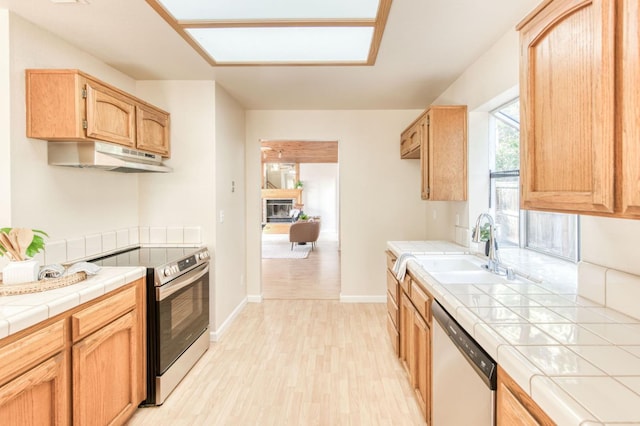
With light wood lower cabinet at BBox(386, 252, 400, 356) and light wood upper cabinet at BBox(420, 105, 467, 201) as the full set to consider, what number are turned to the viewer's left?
2

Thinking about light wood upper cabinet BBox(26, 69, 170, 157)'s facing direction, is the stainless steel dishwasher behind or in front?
in front

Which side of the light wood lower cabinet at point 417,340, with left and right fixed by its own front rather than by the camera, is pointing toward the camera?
left

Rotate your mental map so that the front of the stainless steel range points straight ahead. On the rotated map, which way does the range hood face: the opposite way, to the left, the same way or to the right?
the same way

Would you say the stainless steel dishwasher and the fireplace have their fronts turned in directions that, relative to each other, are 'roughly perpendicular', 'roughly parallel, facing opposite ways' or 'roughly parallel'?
roughly perpendicular

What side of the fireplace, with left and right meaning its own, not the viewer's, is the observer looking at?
front

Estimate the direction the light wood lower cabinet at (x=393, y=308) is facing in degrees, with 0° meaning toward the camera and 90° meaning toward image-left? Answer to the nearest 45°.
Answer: approximately 90°

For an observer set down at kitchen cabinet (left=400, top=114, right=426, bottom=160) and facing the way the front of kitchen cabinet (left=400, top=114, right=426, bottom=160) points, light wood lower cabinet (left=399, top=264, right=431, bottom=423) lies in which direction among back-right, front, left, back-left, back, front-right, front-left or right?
left

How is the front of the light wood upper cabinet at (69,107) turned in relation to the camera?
facing the viewer and to the right of the viewer

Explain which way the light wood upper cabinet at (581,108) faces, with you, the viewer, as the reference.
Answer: facing the viewer and to the left of the viewer

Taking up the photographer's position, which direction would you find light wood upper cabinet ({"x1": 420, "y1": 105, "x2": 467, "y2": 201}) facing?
facing to the left of the viewer

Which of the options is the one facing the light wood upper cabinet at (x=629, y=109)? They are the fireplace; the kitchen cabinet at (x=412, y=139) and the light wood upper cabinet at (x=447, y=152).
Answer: the fireplace

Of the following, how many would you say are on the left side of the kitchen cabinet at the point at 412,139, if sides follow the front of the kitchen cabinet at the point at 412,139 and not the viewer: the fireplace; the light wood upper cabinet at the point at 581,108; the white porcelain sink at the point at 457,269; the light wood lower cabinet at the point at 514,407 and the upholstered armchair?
3

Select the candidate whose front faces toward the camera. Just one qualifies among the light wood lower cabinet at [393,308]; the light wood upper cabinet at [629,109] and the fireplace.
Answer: the fireplace

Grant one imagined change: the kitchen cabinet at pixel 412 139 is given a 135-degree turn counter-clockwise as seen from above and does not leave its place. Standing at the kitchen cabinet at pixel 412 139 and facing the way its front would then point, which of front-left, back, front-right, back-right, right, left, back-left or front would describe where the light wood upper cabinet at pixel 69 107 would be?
right

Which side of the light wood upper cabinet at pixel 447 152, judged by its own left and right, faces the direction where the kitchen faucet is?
left

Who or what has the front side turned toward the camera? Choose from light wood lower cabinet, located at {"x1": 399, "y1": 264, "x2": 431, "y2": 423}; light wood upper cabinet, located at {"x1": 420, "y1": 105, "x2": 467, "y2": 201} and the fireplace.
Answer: the fireplace

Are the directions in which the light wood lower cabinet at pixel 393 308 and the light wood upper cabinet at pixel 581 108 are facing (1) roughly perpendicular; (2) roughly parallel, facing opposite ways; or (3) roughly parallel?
roughly parallel
